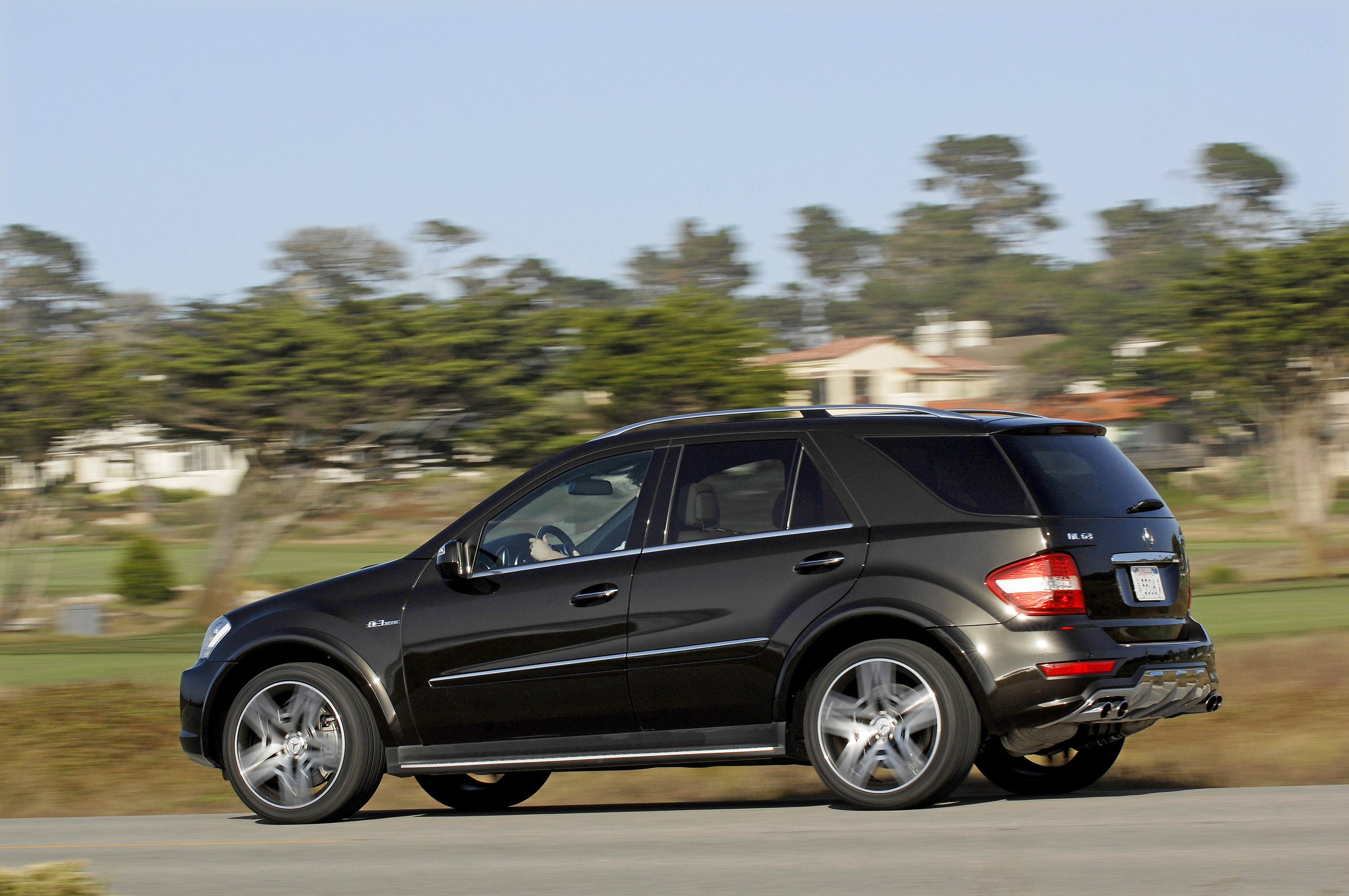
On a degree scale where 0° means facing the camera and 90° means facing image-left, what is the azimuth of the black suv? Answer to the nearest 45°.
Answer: approximately 135°

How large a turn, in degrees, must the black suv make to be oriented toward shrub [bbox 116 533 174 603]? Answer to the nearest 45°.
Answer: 0° — it already faces it

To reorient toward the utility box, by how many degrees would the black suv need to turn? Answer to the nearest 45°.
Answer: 0° — it already faces it

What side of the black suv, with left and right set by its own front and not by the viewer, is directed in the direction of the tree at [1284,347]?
right

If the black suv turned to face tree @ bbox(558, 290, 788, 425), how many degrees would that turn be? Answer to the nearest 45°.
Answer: approximately 45° to its right

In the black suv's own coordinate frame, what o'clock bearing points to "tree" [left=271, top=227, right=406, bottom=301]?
The tree is roughly at 1 o'clock from the black suv.
